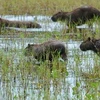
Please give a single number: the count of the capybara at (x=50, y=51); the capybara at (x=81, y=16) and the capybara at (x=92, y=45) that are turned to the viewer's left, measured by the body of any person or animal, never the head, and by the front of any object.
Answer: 3

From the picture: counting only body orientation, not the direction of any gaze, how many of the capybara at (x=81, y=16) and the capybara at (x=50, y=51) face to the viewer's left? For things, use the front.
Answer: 2

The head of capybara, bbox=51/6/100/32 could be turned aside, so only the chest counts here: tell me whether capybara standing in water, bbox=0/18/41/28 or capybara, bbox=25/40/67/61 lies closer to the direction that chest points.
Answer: the capybara standing in water

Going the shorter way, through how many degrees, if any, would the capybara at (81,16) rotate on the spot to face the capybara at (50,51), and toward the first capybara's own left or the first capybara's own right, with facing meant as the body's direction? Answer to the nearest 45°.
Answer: approximately 90° to the first capybara's own left

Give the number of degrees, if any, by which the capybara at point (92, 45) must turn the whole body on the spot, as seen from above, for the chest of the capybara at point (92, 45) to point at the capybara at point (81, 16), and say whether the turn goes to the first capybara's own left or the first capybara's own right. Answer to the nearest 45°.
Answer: approximately 90° to the first capybara's own right

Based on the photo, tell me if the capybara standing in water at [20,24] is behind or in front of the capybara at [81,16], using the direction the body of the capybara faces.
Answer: in front

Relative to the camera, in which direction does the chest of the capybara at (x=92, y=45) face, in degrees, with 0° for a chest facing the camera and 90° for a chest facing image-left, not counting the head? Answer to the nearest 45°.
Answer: approximately 90°

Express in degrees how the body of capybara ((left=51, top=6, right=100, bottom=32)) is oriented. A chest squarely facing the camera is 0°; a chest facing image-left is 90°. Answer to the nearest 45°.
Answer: approximately 90°

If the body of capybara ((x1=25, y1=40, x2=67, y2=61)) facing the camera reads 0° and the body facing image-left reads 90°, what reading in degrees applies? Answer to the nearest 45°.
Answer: approximately 90°
